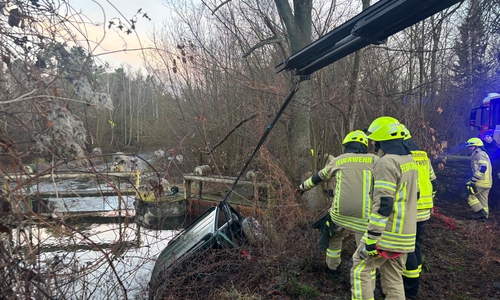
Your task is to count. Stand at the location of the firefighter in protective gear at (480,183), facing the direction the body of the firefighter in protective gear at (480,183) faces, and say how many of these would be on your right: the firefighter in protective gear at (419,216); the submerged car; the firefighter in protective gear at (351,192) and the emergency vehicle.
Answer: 1

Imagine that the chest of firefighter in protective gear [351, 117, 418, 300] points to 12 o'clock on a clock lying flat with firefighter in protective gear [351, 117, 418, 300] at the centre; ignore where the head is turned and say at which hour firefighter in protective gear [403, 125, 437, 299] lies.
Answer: firefighter in protective gear [403, 125, 437, 299] is roughly at 2 o'clock from firefighter in protective gear [351, 117, 418, 300].

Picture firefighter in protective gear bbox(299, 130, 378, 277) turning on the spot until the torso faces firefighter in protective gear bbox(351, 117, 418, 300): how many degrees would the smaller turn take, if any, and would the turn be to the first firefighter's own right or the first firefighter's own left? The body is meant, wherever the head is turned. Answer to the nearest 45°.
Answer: approximately 135° to the first firefighter's own right

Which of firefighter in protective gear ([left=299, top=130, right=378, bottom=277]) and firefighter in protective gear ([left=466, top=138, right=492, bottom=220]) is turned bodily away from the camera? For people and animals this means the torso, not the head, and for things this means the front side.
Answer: firefighter in protective gear ([left=299, top=130, right=378, bottom=277])

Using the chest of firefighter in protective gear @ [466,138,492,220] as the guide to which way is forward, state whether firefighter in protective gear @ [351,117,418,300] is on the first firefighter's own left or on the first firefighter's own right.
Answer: on the first firefighter's own left

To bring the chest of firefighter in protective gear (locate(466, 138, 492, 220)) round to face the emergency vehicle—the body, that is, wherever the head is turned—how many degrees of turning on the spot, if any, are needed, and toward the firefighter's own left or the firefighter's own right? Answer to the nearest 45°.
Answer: approximately 90° to the firefighter's own right

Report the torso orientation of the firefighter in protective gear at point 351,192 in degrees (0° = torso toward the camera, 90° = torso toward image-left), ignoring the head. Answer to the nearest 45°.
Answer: approximately 180°

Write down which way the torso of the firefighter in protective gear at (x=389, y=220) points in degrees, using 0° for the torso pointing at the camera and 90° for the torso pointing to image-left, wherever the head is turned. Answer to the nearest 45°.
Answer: approximately 135°

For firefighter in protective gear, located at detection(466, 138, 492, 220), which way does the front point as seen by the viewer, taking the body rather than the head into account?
to the viewer's left

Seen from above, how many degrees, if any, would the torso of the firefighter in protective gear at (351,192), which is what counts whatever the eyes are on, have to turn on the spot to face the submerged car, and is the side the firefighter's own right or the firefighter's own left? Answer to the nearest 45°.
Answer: approximately 90° to the firefighter's own left
